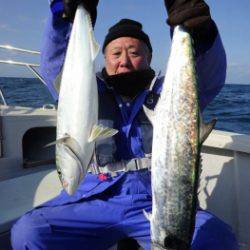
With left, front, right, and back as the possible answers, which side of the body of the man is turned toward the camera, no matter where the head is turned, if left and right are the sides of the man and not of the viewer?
front

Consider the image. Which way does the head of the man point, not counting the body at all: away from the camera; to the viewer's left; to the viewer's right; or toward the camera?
toward the camera
